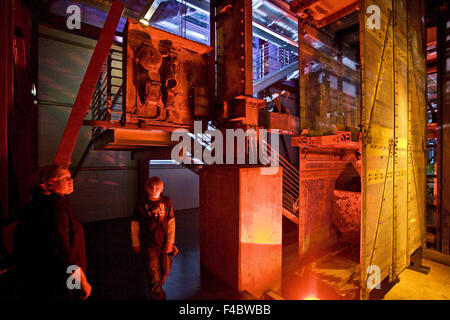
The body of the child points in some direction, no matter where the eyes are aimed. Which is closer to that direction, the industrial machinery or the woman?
the woman

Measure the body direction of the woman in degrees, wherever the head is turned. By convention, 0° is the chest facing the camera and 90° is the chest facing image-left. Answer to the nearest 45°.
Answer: approximately 270°

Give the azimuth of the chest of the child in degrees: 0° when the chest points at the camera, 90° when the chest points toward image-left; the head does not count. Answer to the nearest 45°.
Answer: approximately 0°

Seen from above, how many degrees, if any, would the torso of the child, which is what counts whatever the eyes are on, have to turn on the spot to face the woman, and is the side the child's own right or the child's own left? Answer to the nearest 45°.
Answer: approximately 45° to the child's own right

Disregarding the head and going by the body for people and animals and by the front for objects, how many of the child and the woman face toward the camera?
1

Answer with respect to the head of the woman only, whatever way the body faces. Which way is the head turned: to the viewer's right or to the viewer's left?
to the viewer's right

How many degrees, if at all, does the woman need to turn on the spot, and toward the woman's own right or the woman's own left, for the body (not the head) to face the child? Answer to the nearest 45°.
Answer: approximately 45° to the woman's own left

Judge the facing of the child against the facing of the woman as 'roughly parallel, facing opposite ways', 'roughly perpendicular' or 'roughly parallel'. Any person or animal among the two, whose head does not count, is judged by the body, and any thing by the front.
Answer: roughly perpendicular
